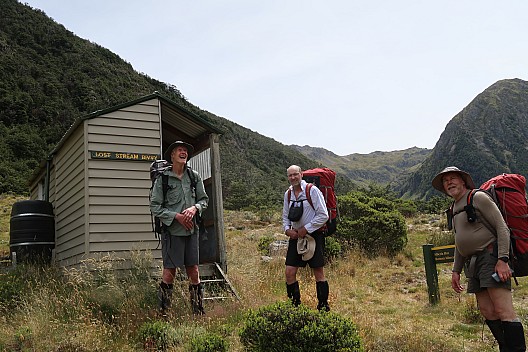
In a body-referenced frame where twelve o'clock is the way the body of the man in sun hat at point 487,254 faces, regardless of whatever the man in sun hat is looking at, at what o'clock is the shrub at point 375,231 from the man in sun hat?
The shrub is roughly at 4 o'clock from the man in sun hat.

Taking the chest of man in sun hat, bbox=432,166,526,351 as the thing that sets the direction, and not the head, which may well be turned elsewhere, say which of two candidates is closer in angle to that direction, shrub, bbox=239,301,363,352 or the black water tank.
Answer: the shrub

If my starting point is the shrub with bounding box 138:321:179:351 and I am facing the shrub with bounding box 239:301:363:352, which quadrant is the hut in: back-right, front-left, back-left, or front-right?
back-left

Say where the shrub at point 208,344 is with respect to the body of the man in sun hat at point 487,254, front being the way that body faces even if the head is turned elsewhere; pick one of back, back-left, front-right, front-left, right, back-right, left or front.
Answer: front-right

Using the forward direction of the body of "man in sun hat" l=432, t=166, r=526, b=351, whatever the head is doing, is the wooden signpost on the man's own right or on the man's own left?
on the man's own right

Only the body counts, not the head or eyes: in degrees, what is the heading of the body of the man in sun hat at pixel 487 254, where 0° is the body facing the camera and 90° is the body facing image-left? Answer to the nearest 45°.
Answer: approximately 45°

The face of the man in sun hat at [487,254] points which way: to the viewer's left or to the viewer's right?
to the viewer's left

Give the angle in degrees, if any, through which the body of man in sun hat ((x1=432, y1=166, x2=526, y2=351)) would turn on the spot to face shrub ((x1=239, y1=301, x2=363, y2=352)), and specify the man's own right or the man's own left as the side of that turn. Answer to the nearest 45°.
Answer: approximately 45° to the man's own right

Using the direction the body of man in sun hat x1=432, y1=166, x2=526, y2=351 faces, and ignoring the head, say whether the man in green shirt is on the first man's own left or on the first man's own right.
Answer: on the first man's own right
